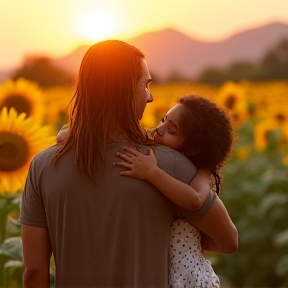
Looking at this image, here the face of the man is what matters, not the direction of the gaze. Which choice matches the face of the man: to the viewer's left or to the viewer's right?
to the viewer's right

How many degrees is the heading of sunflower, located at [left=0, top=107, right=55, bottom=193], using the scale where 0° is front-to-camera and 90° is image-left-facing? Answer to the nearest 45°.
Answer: approximately 0°

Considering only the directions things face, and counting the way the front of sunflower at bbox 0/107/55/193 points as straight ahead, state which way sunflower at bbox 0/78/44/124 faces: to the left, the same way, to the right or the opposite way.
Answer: the same way

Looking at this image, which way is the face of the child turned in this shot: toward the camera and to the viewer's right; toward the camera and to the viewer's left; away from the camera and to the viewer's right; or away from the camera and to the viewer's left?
toward the camera and to the viewer's left

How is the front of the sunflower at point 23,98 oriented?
toward the camera

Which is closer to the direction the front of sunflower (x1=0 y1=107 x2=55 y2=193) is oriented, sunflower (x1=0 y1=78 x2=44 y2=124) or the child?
the child
